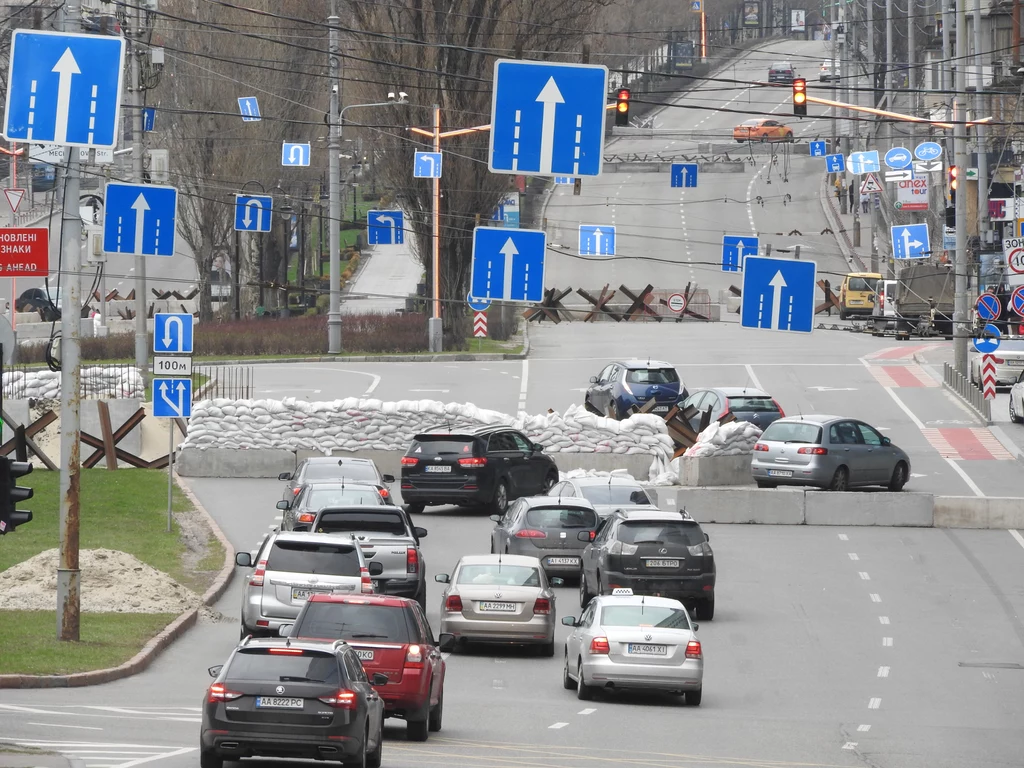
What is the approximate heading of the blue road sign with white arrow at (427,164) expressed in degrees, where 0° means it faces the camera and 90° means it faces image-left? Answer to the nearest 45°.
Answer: approximately 0°

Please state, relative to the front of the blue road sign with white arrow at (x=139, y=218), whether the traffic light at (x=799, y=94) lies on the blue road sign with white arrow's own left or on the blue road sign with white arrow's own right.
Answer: on the blue road sign with white arrow's own left

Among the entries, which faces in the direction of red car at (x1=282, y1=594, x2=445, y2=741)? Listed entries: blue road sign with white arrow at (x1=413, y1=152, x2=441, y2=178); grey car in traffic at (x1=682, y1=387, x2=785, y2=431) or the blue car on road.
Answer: the blue road sign with white arrow

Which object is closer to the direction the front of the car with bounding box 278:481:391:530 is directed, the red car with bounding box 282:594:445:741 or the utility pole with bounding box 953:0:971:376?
the utility pole

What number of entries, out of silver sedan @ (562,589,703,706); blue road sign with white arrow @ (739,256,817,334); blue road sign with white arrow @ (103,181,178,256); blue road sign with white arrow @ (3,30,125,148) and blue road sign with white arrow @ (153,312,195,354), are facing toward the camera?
4

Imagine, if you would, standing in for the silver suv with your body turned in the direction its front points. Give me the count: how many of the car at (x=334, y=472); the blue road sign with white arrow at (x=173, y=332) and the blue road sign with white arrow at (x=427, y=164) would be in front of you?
3

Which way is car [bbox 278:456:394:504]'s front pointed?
away from the camera

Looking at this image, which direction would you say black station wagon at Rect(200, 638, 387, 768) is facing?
away from the camera

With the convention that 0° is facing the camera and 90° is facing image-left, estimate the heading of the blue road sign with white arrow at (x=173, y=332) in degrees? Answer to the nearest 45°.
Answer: approximately 0°

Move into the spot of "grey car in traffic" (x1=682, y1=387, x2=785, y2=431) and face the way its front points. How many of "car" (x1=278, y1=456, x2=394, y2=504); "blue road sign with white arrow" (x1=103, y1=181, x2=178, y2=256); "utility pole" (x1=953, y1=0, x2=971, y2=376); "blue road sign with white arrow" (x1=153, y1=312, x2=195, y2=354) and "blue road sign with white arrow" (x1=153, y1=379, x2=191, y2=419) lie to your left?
4
